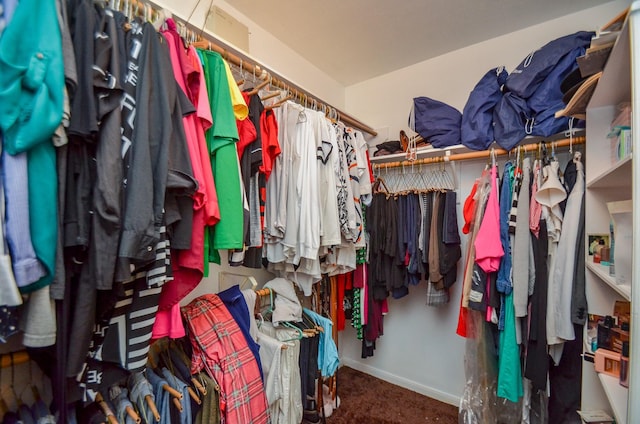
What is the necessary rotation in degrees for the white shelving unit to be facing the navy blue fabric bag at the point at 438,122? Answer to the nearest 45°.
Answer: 0° — it already faces it

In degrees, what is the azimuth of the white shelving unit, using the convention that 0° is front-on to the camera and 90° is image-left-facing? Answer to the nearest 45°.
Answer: approximately 90°

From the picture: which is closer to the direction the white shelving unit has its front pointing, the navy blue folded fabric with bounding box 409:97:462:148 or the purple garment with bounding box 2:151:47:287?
the purple garment

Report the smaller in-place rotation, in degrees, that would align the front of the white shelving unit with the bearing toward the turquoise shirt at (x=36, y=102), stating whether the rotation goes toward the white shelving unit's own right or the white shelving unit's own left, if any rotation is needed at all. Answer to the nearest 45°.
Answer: approximately 45° to the white shelving unit's own left

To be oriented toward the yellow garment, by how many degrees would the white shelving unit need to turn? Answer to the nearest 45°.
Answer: approximately 45° to its left

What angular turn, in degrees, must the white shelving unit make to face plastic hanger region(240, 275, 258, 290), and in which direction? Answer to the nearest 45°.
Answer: approximately 45° to its left

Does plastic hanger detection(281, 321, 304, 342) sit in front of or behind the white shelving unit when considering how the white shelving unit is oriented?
in front
